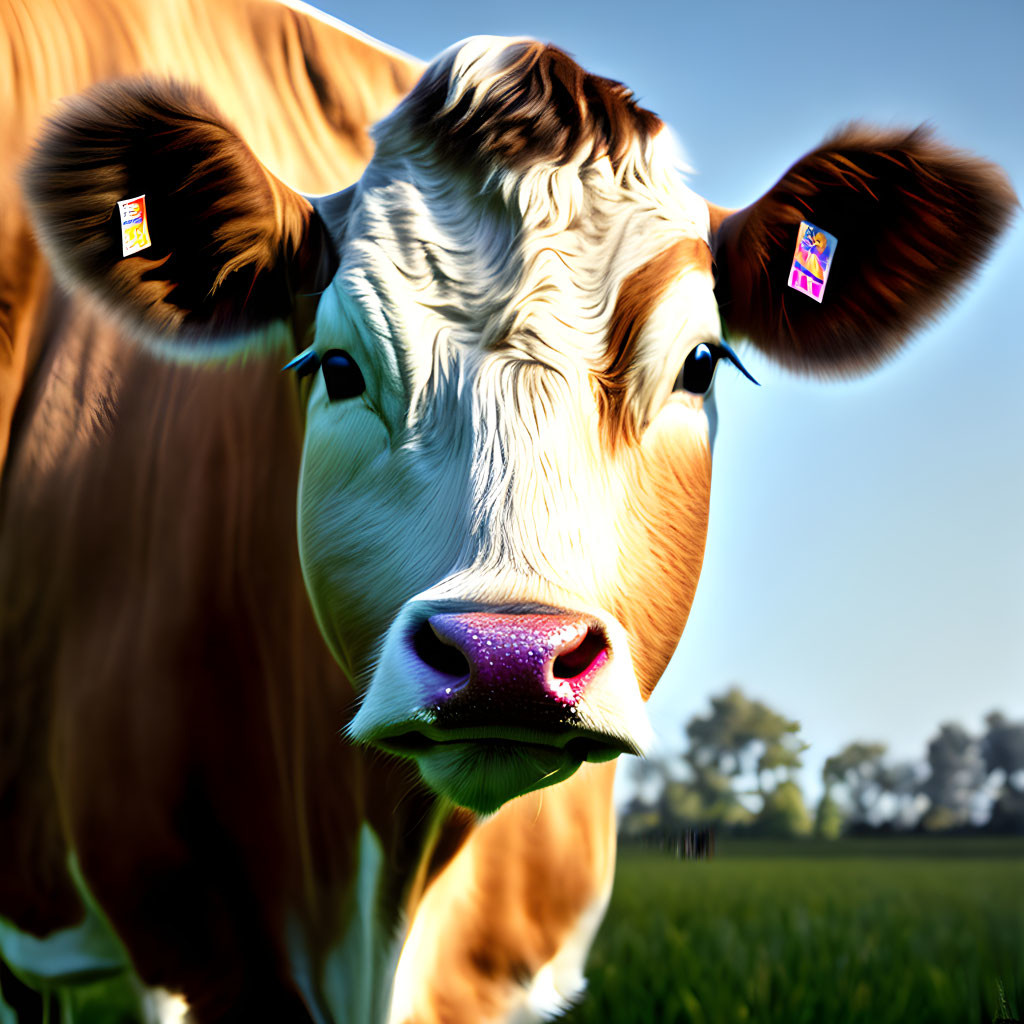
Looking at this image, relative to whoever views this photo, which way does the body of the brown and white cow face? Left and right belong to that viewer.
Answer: facing the viewer and to the right of the viewer
